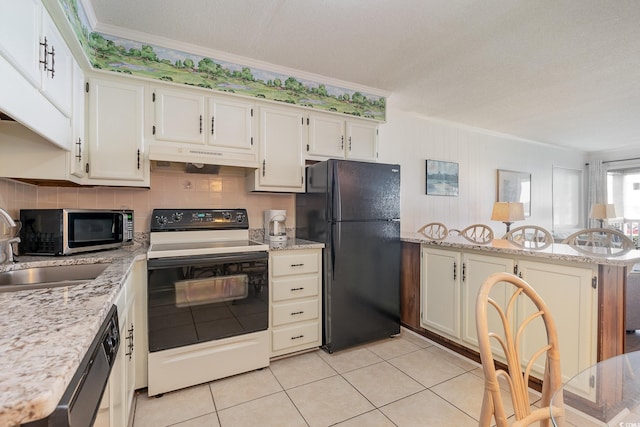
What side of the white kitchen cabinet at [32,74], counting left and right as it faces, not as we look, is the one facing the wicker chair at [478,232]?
front

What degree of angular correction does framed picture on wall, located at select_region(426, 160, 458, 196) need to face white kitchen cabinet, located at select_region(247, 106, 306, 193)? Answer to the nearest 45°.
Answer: approximately 90° to its right

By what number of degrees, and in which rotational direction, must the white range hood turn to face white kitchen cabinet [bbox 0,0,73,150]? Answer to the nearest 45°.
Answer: approximately 45° to its right

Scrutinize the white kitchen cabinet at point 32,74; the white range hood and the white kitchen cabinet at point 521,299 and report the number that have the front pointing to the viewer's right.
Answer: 1

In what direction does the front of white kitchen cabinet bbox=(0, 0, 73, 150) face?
to the viewer's right

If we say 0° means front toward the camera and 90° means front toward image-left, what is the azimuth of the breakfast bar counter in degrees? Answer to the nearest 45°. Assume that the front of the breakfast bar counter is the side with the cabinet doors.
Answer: approximately 45°

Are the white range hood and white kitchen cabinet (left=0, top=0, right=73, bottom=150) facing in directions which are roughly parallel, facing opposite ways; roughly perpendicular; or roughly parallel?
roughly perpendicular

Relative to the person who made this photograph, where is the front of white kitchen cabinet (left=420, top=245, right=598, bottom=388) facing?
facing the viewer and to the left of the viewer

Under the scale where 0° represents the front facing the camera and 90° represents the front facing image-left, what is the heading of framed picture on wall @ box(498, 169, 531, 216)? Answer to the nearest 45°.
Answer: approximately 315°

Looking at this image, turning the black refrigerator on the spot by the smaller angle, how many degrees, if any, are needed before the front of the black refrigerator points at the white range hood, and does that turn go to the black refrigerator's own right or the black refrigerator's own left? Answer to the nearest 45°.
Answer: approximately 135° to the black refrigerator's own right
